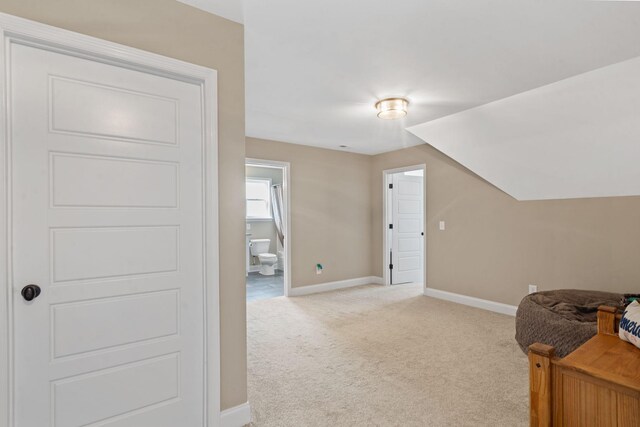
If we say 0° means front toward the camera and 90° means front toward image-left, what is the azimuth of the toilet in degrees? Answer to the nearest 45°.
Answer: approximately 315°

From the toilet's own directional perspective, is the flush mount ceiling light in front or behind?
in front

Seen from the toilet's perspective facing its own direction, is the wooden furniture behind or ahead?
ahead

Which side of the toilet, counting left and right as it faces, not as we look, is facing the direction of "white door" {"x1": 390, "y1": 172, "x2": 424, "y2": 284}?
front

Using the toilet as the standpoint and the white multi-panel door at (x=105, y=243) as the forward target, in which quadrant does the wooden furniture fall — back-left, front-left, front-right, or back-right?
front-left

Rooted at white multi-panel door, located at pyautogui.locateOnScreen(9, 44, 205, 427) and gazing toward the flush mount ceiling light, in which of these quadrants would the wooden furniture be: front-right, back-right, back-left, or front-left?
front-right

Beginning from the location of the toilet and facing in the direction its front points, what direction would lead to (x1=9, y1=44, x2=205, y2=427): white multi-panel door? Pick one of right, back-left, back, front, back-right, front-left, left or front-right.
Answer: front-right
